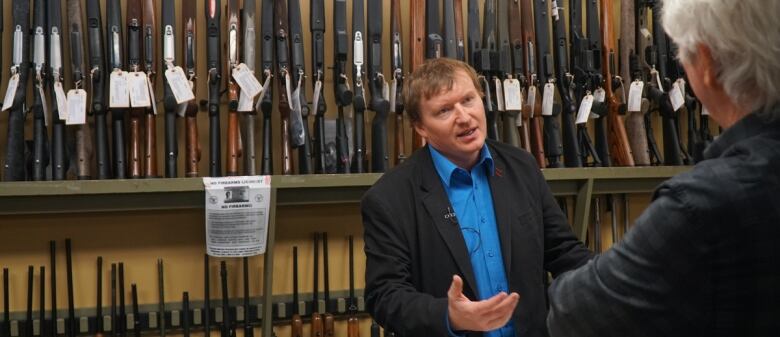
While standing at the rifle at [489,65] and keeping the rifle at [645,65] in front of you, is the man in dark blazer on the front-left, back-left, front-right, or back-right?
back-right

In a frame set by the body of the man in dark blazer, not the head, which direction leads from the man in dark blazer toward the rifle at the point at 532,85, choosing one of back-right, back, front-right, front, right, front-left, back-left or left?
back-left

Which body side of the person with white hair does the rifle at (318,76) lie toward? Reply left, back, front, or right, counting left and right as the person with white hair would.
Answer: front

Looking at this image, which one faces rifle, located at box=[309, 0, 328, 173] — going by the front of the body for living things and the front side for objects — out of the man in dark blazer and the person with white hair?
the person with white hair

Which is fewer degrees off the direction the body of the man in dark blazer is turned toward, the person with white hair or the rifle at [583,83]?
the person with white hair

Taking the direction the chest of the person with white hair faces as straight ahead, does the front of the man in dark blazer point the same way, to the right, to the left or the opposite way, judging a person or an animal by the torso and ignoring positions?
the opposite way

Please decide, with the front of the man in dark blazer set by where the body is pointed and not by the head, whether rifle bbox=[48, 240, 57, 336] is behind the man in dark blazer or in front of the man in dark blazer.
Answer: behind

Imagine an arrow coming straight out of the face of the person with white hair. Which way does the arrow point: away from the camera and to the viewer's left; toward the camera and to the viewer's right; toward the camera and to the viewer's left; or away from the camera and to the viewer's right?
away from the camera and to the viewer's left

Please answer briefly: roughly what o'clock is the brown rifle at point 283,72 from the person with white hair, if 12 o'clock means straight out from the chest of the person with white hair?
The brown rifle is roughly at 12 o'clock from the person with white hair.

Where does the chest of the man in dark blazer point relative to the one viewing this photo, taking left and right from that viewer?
facing the viewer and to the right of the viewer

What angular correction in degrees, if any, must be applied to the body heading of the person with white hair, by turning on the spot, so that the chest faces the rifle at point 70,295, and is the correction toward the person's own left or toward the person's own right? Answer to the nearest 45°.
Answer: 0° — they already face it

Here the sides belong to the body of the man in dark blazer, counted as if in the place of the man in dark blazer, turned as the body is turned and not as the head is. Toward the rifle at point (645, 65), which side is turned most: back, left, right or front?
left

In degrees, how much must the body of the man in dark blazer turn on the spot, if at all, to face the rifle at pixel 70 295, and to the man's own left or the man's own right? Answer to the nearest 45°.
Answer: approximately 180°

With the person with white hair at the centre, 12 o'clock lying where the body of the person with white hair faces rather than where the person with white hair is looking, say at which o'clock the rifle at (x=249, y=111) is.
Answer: The rifle is roughly at 12 o'clock from the person with white hair.

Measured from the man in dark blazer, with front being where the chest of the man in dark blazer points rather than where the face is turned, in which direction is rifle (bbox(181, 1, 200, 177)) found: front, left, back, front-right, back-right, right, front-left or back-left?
back

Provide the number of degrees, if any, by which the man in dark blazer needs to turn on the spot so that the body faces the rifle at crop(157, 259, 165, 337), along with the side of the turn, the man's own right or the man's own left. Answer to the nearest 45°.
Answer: approximately 180°

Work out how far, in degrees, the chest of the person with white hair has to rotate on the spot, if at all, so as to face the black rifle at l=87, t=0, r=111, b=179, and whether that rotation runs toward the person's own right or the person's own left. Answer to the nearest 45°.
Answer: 0° — they already face it

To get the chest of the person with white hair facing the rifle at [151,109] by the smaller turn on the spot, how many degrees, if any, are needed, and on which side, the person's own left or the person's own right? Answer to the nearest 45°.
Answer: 0° — they already face it

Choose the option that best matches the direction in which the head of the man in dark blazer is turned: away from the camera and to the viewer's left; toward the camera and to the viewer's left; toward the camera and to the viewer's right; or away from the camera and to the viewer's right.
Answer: toward the camera and to the viewer's right

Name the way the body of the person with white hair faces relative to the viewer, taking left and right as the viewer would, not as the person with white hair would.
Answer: facing away from the viewer and to the left of the viewer
